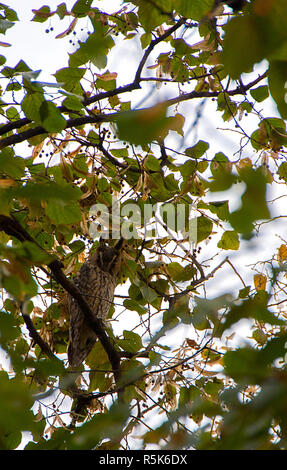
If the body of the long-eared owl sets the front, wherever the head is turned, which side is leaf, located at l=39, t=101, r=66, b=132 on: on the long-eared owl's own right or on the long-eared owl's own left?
on the long-eared owl's own right

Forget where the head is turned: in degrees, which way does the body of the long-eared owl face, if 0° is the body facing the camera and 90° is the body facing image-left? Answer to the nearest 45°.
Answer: approximately 315°

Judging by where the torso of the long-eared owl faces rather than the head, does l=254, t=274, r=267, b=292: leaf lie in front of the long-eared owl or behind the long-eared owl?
in front
